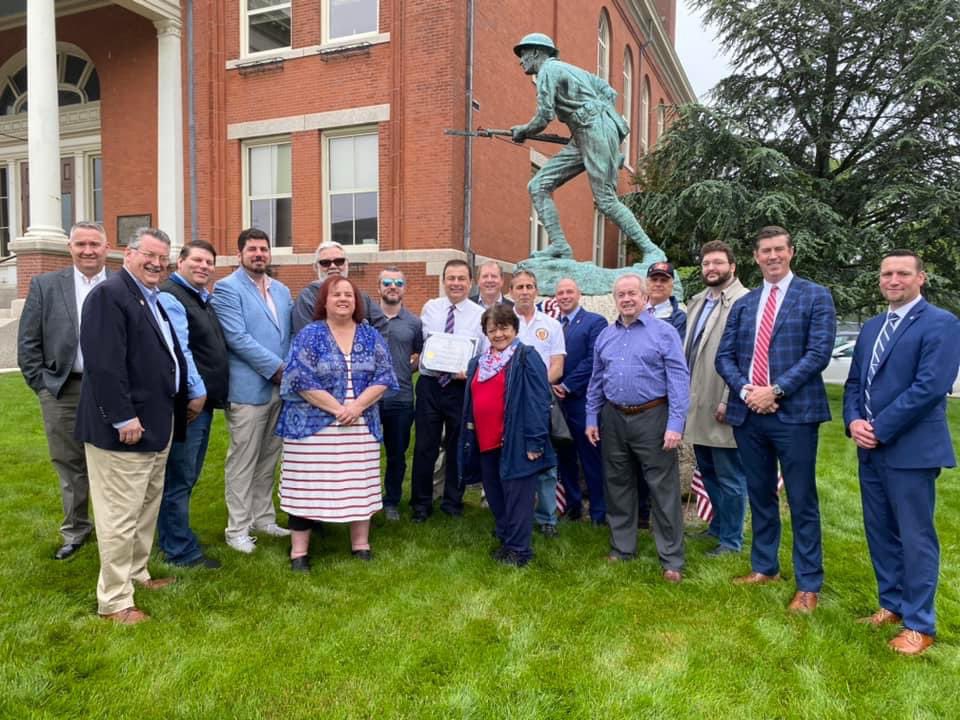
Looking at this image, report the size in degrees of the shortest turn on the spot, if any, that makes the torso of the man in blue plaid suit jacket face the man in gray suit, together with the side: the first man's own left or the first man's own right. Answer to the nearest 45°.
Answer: approximately 45° to the first man's own right

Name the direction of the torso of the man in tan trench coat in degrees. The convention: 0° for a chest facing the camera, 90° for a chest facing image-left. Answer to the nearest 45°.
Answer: approximately 45°

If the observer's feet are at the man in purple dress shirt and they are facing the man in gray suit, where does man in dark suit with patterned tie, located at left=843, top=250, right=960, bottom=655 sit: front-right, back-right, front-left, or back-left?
back-left

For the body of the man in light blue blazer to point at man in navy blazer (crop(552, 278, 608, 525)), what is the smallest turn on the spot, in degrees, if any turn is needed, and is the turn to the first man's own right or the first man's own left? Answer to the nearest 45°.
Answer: approximately 45° to the first man's own left

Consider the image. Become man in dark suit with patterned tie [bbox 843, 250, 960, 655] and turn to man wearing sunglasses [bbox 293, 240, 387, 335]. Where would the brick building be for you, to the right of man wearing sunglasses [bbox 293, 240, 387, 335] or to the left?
right

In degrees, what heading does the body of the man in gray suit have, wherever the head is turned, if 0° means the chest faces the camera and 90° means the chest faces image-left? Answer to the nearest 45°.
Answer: approximately 315°

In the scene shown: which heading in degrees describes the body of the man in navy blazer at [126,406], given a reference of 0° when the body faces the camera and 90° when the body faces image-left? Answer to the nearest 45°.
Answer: approximately 315°
